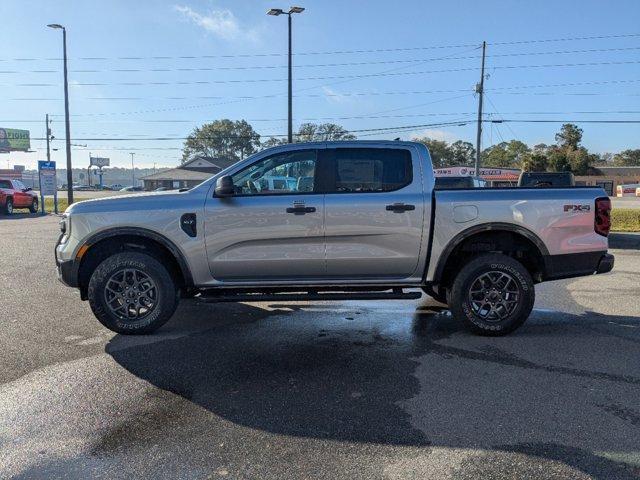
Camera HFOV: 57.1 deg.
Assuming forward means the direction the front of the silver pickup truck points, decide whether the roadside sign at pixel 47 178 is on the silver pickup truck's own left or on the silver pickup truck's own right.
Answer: on the silver pickup truck's own right

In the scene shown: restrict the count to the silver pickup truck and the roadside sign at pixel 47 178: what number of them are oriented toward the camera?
1

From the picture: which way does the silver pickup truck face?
to the viewer's left

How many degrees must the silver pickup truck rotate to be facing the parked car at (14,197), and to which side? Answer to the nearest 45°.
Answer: approximately 45° to its right

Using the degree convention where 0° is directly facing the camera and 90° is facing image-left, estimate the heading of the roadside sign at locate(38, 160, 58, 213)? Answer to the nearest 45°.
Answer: approximately 0°
